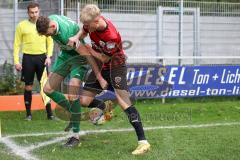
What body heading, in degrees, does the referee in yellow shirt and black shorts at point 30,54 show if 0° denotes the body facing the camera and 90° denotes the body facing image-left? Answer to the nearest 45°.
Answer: approximately 0°

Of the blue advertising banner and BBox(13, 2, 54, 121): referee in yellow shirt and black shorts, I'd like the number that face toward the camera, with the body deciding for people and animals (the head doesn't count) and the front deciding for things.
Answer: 2

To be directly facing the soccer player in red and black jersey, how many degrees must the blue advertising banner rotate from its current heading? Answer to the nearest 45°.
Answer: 0° — it already faces them
